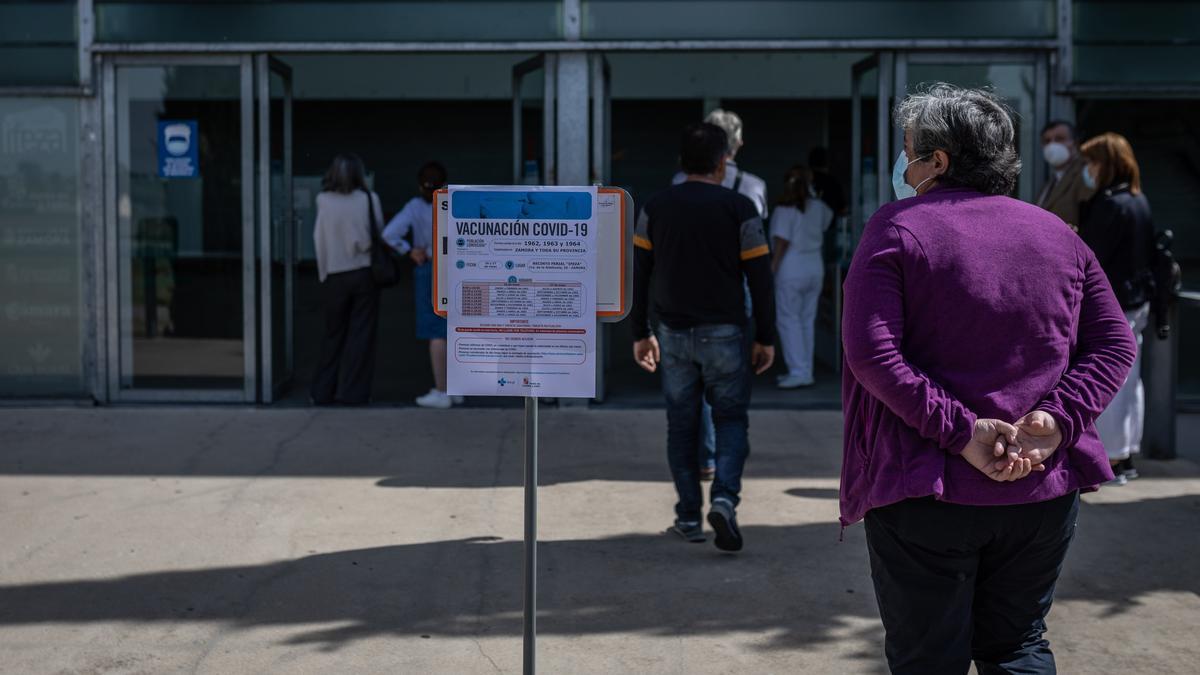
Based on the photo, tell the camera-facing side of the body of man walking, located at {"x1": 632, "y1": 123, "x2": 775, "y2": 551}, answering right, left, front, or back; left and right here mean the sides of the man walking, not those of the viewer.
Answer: back

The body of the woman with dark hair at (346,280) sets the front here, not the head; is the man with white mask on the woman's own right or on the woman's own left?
on the woman's own right

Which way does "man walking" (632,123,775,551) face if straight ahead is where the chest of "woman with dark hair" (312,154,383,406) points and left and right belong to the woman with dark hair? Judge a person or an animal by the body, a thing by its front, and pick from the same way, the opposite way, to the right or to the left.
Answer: the same way

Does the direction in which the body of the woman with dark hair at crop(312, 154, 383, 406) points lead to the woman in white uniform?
no

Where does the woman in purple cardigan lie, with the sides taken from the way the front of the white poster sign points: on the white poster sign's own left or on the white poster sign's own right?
on the white poster sign's own left

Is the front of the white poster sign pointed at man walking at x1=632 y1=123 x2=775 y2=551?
no

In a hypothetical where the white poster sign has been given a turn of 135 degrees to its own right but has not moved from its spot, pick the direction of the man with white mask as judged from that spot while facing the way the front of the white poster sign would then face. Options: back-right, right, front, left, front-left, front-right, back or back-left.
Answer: right

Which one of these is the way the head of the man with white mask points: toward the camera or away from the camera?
toward the camera

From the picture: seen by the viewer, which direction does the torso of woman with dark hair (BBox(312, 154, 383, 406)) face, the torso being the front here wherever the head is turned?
away from the camera

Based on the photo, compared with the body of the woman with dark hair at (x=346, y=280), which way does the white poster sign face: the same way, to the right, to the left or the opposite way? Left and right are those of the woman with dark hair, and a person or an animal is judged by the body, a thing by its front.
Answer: the opposite way

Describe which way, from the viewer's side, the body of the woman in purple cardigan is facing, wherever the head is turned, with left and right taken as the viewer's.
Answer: facing away from the viewer and to the left of the viewer

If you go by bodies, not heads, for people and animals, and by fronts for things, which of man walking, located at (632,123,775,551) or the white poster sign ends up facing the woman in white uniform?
the man walking

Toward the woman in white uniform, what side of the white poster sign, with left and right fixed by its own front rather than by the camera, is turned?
back

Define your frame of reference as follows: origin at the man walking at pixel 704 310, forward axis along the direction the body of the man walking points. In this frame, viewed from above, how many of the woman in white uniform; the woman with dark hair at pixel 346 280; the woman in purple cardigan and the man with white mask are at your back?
1

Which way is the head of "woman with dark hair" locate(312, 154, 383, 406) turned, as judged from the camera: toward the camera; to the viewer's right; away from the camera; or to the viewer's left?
away from the camera

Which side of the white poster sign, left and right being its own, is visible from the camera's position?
front

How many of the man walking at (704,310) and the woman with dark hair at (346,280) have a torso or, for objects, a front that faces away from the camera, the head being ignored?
2
